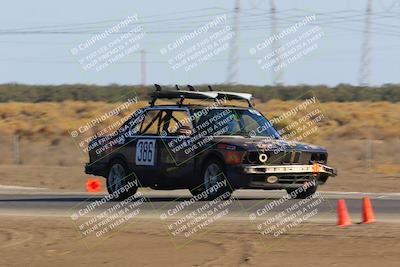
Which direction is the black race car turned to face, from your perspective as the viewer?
facing the viewer and to the right of the viewer
